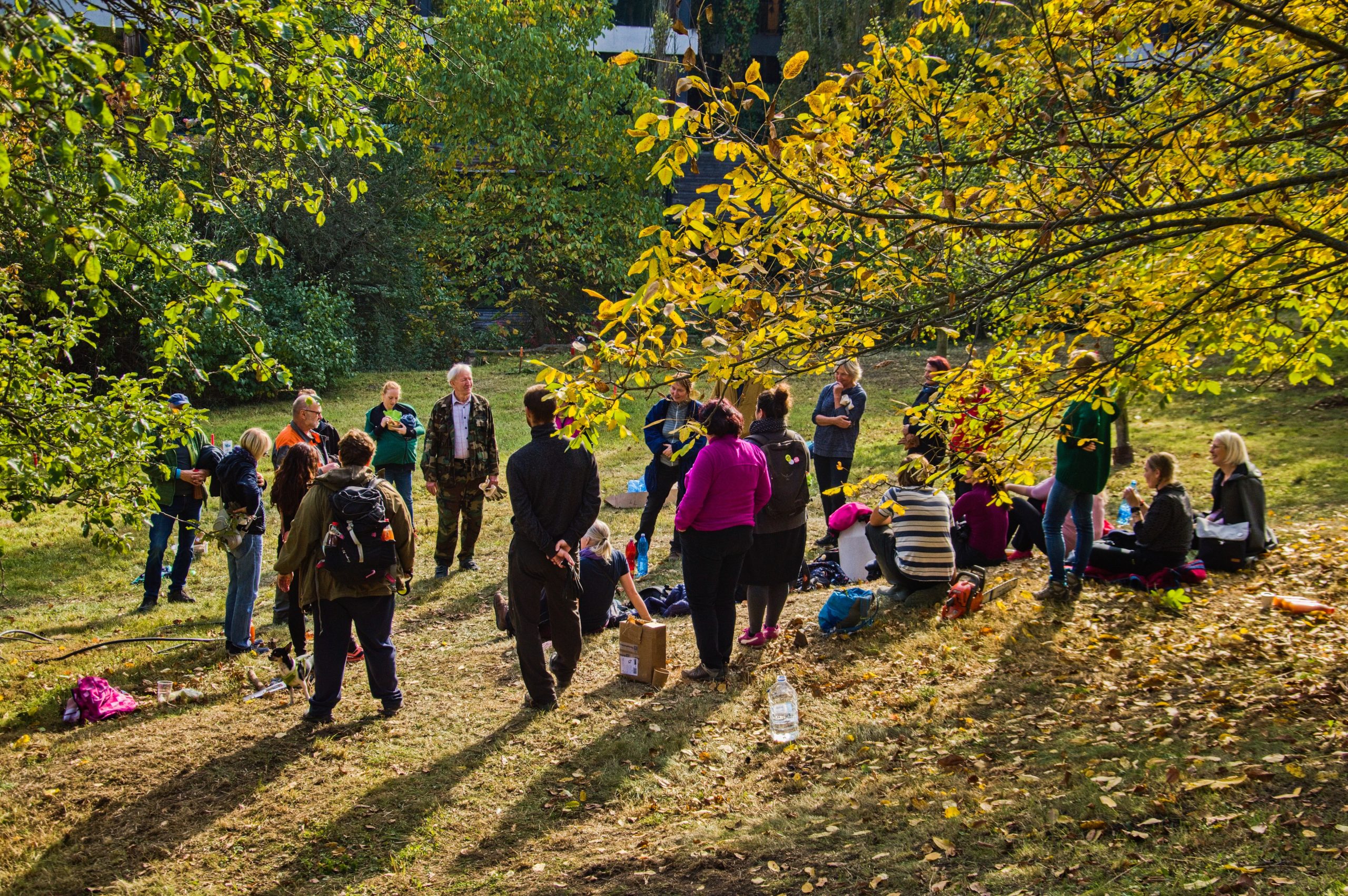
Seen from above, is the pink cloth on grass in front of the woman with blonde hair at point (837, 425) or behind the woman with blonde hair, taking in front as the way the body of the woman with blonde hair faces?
in front

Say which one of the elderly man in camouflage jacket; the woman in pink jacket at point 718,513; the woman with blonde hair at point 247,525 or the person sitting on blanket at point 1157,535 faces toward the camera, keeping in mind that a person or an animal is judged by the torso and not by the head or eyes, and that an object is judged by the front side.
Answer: the elderly man in camouflage jacket

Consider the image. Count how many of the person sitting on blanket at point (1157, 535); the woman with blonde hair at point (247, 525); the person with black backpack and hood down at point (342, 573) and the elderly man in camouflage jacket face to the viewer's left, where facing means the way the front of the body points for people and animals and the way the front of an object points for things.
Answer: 1

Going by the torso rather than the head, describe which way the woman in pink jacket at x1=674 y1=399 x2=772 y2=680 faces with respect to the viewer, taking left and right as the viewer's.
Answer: facing away from the viewer and to the left of the viewer

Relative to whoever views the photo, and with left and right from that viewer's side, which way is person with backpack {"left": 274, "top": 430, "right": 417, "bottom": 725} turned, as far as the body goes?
facing away from the viewer

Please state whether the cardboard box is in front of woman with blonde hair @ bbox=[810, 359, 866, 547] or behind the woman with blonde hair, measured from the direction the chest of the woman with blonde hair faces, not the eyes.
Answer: in front

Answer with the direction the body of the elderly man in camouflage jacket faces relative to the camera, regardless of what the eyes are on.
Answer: toward the camera

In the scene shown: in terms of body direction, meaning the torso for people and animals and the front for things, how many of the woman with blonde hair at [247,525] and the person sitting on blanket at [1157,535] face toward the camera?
0

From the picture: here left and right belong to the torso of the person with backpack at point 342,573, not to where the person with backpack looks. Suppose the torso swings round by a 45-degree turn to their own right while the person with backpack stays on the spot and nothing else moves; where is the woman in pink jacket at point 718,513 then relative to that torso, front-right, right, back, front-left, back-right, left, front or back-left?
front-right

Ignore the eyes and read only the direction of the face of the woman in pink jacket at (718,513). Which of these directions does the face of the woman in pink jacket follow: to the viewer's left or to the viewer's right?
to the viewer's left

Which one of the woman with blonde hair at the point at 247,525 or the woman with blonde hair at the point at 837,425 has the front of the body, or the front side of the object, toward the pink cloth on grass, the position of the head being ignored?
the woman with blonde hair at the point at 837,425

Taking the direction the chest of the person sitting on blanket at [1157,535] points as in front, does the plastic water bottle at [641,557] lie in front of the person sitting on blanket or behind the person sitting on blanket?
in front
